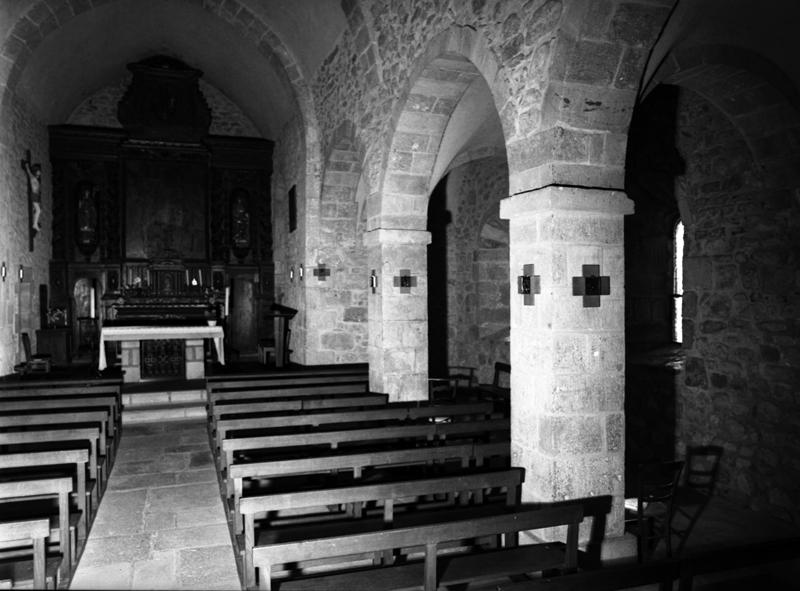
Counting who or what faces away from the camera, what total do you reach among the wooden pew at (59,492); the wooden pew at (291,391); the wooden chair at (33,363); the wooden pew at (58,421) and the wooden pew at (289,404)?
4

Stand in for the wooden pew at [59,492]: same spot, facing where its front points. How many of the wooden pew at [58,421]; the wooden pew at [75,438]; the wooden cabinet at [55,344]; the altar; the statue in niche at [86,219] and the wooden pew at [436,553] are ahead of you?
5

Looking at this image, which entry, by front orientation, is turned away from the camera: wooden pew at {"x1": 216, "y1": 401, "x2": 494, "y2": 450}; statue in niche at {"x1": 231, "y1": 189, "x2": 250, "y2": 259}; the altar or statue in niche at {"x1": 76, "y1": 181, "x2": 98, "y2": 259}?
the wooden pew

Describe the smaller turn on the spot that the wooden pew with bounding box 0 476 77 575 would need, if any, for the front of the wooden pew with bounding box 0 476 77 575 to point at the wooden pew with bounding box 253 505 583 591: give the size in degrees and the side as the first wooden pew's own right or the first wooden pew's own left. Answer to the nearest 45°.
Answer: approximately 135° to the first wooden pew's own right

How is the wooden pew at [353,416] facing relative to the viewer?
away from the camera

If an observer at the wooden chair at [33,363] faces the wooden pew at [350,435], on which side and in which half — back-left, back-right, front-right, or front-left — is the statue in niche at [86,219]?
back-left

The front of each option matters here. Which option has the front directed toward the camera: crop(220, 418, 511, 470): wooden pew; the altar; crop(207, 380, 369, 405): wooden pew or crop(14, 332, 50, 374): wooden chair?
the altar

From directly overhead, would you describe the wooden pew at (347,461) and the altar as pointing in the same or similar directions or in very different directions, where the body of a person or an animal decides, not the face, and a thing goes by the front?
very different directions

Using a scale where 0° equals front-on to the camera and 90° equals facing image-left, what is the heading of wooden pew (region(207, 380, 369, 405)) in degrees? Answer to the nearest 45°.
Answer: approximately 180°

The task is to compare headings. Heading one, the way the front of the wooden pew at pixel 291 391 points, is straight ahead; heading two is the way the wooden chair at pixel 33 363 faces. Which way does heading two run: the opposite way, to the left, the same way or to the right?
to the right

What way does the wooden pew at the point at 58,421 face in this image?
away from the camera

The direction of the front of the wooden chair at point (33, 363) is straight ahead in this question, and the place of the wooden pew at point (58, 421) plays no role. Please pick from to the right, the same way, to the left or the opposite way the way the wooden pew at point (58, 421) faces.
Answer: to the left

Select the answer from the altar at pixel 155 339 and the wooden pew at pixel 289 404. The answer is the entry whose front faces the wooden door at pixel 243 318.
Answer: the wooden pew

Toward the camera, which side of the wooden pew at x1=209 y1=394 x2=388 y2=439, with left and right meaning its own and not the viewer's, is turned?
back

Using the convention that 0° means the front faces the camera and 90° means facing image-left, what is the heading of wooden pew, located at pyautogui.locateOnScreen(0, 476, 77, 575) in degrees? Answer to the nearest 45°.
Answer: approximately 180°
